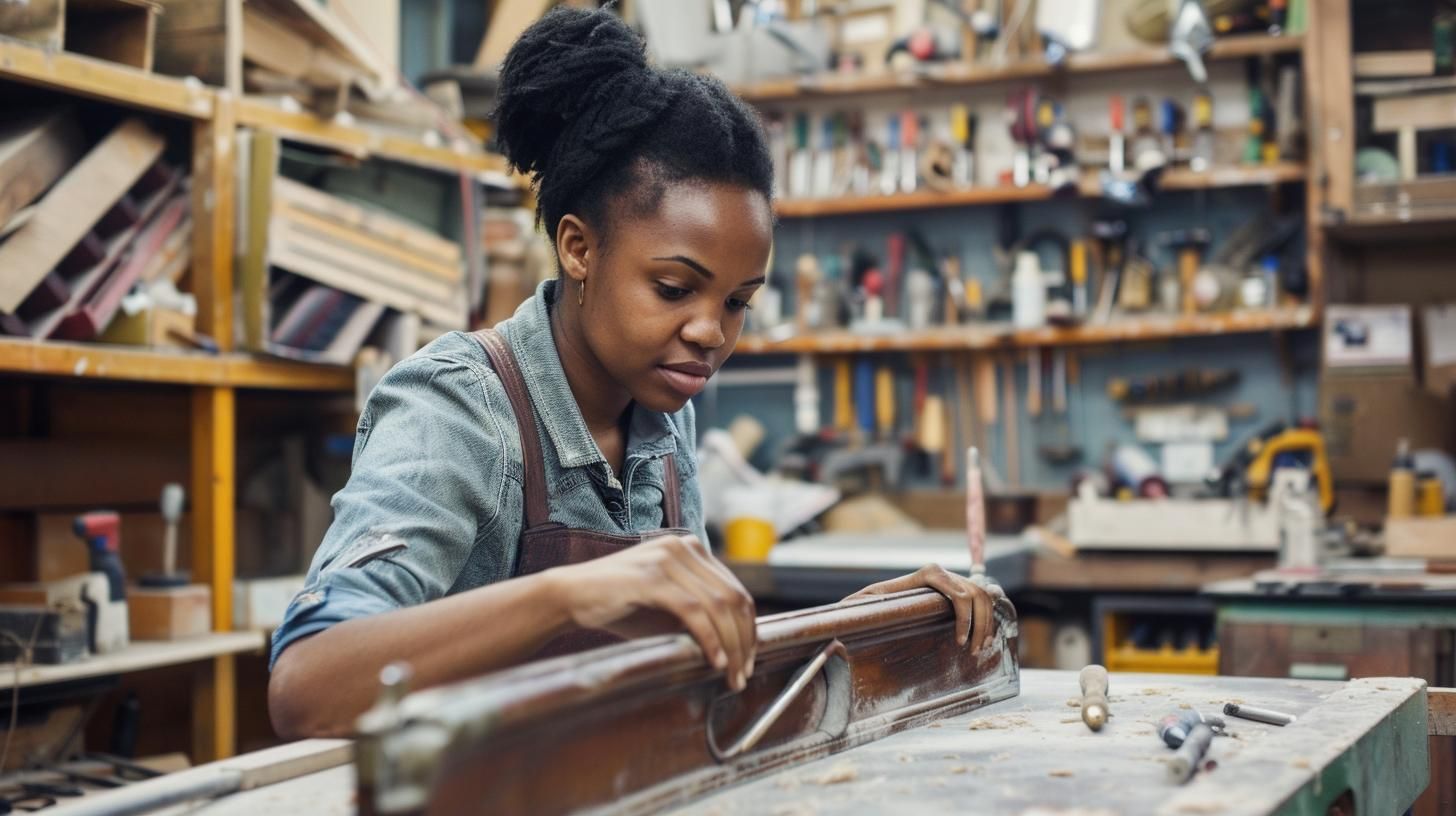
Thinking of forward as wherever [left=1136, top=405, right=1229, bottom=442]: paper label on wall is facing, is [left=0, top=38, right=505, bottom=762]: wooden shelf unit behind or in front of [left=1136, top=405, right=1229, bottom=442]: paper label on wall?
in front

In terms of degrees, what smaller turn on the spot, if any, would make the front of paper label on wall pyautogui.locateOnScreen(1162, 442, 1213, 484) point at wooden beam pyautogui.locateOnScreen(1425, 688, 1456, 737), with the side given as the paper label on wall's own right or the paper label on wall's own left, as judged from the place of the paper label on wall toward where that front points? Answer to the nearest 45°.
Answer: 0° — it already faces it

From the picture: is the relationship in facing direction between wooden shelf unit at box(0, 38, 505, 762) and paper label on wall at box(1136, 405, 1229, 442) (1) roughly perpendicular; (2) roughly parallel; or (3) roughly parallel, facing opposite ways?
roughly perpendicular

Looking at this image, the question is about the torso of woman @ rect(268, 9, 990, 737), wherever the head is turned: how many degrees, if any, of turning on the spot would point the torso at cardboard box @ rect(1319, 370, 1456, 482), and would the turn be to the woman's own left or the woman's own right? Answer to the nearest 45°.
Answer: approximately 90° to the woman's own left

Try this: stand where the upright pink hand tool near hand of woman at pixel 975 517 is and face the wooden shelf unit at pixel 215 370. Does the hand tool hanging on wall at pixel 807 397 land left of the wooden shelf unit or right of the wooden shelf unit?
right

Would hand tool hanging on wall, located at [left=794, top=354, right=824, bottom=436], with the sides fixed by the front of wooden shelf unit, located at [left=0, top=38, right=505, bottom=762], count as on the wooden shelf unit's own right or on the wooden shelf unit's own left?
on the wooden shelf unit's own left

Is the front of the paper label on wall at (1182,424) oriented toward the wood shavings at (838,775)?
yes

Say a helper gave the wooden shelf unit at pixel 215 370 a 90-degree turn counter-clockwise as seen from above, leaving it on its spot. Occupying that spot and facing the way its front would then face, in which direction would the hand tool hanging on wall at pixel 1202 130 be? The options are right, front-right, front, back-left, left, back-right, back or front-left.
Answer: front-right

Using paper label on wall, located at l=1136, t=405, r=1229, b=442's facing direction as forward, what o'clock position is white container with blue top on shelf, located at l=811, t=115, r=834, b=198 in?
The white container with blue top on shelf is roughly at 3 o'clock from the paper label on wall.

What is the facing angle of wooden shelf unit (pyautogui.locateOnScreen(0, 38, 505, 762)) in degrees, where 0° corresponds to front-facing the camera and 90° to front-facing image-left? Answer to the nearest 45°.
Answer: approximately 315°

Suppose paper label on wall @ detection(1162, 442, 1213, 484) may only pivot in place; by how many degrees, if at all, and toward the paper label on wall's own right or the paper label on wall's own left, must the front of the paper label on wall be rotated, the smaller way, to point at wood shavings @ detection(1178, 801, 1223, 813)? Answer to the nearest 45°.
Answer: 0° — it already faces it

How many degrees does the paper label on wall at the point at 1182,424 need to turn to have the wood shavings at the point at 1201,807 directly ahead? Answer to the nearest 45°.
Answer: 0° — it already faces it

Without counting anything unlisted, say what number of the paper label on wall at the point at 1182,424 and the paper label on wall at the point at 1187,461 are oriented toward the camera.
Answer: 2
